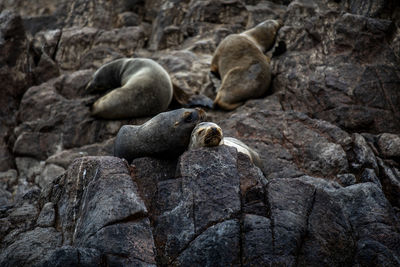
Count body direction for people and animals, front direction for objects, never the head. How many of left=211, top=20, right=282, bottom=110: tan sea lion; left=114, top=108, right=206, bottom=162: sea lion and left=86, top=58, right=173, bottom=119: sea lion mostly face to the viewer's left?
1

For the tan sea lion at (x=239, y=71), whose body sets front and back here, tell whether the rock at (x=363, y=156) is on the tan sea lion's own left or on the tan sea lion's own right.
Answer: on the tan sea lion's own right

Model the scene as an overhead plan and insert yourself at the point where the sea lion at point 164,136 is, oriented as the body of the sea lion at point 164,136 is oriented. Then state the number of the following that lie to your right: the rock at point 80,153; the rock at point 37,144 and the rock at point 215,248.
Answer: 1

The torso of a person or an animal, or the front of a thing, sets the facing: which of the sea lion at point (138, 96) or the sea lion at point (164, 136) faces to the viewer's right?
the sea lion at point (164, 136)

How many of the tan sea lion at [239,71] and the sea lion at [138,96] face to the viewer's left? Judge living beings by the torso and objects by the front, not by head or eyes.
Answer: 1

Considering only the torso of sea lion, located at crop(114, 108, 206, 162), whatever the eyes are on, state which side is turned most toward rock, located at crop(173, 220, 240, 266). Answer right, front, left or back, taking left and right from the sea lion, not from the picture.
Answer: right

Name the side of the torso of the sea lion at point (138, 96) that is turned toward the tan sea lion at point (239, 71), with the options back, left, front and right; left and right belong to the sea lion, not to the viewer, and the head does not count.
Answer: back

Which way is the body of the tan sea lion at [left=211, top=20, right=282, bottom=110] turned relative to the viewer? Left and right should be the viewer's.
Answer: facing away from the viewer and to the right of the viewer

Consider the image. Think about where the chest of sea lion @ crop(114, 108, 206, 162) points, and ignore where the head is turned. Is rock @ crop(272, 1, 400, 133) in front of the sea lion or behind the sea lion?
in front

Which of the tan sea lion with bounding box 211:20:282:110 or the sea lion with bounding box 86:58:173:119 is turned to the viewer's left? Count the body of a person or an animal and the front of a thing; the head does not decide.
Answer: the sea lion

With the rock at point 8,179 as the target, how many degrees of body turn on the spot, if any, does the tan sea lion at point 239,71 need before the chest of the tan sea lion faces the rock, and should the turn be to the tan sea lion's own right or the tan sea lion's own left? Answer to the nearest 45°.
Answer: approximately 180°

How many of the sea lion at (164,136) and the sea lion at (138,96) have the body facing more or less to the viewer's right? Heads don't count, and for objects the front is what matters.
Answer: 1

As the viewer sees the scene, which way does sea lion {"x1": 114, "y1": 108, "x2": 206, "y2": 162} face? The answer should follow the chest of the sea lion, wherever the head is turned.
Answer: to the viewer's right

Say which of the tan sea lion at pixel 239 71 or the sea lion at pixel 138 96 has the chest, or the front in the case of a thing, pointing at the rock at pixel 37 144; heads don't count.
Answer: the sea lion

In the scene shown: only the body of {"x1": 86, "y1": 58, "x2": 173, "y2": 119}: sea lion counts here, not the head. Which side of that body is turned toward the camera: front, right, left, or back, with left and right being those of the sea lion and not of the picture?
left

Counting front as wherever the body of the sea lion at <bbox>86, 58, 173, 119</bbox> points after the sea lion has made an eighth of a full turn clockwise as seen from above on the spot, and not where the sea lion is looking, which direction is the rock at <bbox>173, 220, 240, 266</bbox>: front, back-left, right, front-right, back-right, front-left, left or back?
back-left
